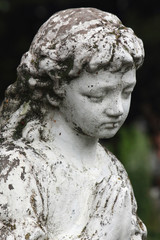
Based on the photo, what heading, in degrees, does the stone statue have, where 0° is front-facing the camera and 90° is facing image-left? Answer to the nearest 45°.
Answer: approximately 315°
